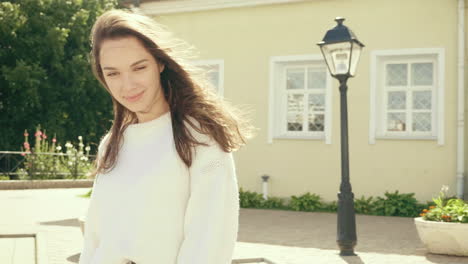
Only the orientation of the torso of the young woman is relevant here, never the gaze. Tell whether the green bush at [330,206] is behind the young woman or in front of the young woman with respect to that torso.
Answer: behind

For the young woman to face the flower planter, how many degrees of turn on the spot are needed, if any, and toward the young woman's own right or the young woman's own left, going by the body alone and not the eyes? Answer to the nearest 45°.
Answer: approximately 180°

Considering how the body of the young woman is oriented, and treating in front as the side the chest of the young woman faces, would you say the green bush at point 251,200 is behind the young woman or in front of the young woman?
behind

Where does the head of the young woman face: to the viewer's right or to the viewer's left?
to the viewer's left

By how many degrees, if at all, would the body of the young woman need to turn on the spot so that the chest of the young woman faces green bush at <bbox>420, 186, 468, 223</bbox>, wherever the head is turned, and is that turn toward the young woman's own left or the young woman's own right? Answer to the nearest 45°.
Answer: approximately 180°

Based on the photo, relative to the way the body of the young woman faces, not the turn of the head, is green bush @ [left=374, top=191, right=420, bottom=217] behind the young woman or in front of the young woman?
behind

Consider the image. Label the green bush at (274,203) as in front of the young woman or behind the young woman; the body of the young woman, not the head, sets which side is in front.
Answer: behind

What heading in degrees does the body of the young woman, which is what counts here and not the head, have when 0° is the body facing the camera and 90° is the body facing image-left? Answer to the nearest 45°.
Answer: approximately 45°

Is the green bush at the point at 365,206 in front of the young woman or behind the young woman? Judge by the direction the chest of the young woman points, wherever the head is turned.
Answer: behind
